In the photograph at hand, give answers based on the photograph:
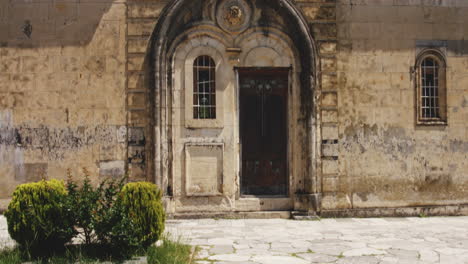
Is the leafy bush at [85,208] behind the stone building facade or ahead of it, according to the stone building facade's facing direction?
ahead

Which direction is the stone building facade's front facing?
toward the camera

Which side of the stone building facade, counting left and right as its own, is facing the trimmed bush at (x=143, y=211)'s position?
front

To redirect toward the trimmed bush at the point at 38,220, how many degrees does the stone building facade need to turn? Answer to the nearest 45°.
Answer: approximately 45° to its right
